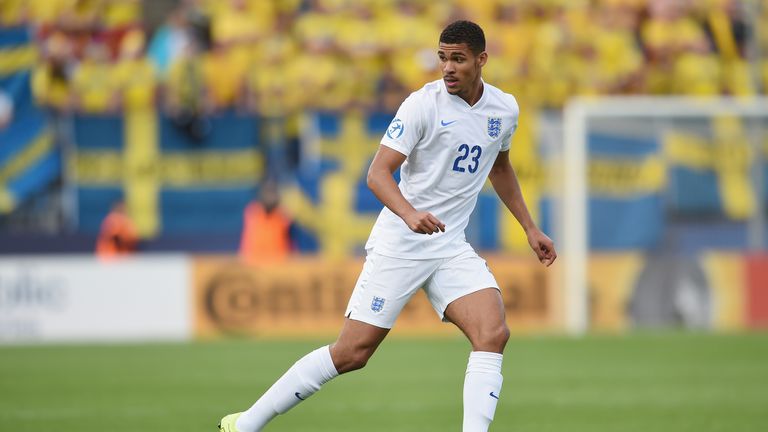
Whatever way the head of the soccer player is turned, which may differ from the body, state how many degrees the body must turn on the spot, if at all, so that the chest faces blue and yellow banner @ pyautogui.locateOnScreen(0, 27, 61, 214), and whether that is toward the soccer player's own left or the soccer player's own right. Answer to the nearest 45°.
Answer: approximately 180°

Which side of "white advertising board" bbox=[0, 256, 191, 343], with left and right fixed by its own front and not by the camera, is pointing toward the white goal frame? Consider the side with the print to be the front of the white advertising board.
left

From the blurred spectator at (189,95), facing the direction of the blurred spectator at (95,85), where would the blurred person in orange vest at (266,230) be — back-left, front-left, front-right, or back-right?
back-left

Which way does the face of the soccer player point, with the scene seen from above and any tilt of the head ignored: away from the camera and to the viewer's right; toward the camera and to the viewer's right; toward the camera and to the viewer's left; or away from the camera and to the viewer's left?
toward the camera and to the viewer's left

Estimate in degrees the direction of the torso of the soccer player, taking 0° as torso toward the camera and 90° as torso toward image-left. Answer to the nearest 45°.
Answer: approximately 315°

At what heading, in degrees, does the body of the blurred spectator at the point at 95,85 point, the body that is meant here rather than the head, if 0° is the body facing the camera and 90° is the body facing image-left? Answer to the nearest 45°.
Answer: approximately 0°
